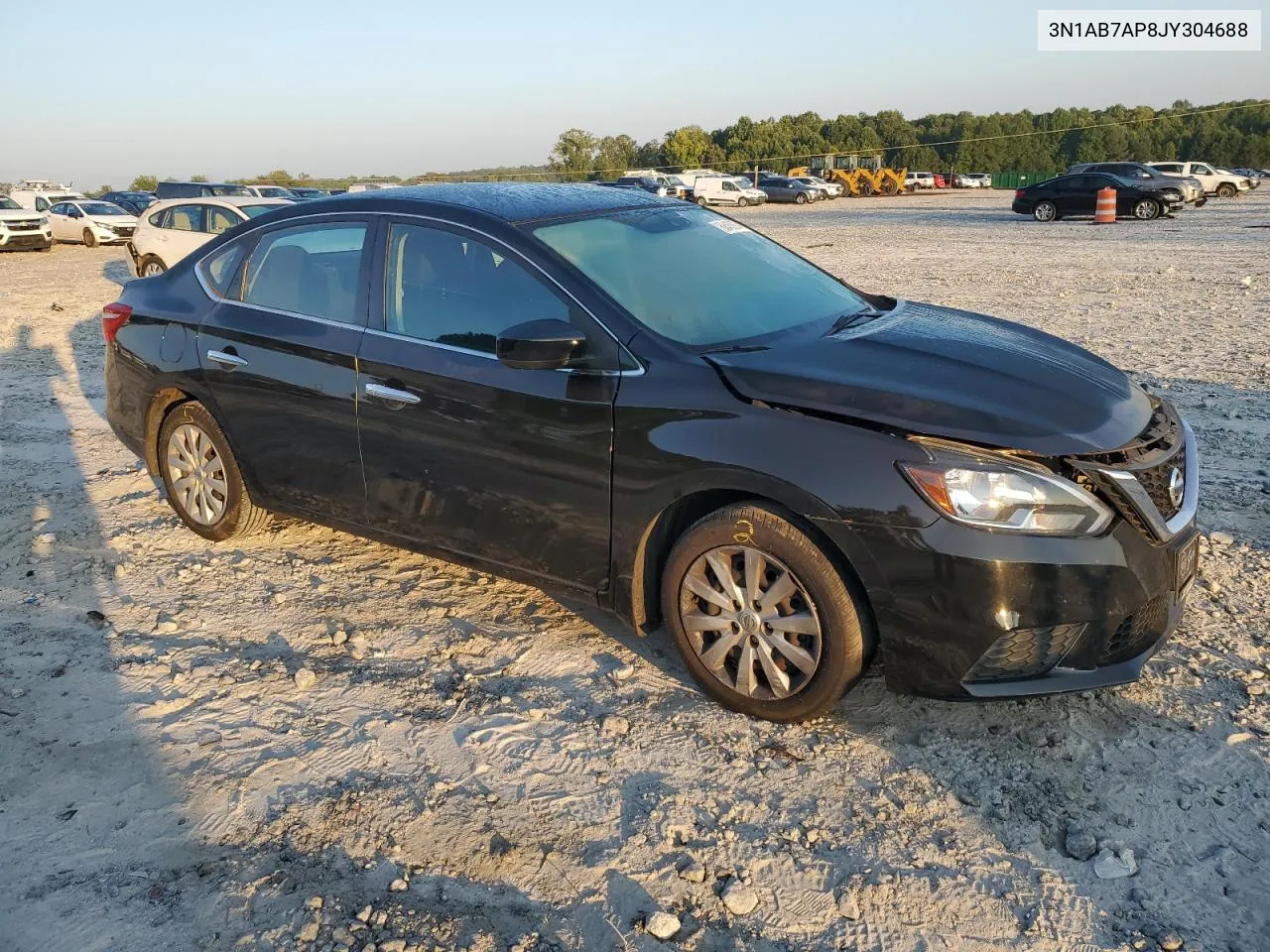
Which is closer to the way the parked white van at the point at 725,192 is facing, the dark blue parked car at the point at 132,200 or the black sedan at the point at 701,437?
the black sedan

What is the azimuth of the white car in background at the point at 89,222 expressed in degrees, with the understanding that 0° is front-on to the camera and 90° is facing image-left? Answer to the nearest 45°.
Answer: approximately 315°

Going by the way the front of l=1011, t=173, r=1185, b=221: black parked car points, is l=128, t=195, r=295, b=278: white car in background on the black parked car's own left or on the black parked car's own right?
on the black parked car's own right

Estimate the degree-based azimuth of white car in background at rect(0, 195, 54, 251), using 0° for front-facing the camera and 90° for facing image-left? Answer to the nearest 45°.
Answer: approximately 315°

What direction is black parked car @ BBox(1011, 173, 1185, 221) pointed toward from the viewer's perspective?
to the viewer's right

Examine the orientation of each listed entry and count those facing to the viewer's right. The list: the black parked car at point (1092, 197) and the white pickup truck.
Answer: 2

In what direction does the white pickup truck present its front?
to the viewer's right

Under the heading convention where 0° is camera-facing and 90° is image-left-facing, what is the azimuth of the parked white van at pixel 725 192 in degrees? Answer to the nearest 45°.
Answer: approximately 315°

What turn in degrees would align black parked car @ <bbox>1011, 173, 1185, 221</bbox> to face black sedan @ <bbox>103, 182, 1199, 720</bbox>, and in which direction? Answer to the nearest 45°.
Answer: approximately 90° to its right
